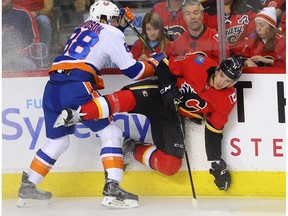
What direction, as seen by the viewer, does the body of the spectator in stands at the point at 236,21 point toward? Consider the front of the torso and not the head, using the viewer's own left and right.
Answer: facing the viewer

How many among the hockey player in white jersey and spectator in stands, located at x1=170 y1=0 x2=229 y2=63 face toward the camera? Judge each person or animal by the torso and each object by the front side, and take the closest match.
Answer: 1

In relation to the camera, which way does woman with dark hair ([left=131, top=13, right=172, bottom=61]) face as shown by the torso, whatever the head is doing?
toward the camera

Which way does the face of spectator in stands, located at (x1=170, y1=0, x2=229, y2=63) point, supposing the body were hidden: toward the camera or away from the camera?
toward the camera

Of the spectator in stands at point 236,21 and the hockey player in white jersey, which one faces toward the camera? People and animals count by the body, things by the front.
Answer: the spectator in stands

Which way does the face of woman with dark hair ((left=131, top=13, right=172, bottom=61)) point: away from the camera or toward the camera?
toward the camera

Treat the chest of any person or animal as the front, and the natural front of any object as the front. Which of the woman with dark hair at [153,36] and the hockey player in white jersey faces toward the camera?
the woman with dark hair

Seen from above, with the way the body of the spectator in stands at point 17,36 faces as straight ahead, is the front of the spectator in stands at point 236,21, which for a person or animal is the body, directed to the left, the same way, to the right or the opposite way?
the same way

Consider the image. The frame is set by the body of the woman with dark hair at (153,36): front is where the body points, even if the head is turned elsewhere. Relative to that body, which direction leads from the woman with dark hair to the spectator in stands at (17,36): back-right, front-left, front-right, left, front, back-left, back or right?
right

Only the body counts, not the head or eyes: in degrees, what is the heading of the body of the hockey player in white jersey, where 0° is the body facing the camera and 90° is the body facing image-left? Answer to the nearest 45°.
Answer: approximately 225°

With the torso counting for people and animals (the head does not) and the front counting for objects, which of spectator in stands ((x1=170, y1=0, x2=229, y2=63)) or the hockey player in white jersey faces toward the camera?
the spectator in stands

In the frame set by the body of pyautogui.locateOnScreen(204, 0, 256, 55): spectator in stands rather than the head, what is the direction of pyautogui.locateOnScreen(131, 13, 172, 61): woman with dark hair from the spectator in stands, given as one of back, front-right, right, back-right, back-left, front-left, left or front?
right

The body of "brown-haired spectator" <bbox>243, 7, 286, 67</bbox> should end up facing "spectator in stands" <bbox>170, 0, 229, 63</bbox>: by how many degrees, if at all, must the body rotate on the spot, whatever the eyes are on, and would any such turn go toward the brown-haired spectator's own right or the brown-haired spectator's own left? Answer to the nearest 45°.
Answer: approximately 45° to the brown-haired spectator's own right
